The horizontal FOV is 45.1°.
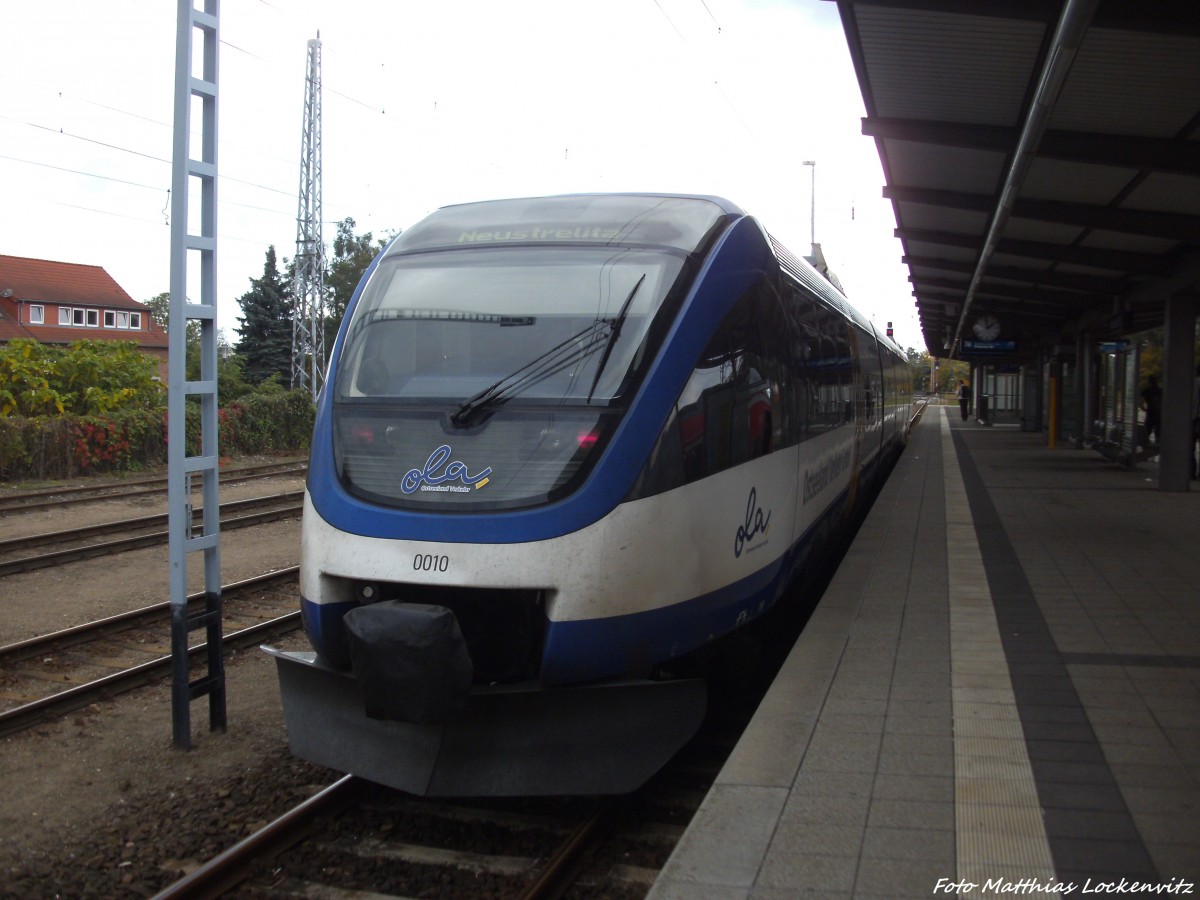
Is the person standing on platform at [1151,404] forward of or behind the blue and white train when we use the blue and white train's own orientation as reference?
behind

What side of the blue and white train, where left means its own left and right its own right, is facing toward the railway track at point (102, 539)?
right

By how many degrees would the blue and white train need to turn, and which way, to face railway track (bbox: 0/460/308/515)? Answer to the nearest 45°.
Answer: approximately 90° to its right

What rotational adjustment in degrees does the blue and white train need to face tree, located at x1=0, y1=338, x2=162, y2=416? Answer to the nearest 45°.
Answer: approximately 90° to its right

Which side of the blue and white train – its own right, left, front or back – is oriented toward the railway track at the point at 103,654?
right

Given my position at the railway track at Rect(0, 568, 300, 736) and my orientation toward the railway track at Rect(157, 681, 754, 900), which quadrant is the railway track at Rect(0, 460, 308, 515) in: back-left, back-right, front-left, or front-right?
back-left

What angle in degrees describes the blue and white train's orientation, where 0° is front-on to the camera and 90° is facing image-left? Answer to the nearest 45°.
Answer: approximately 45°
